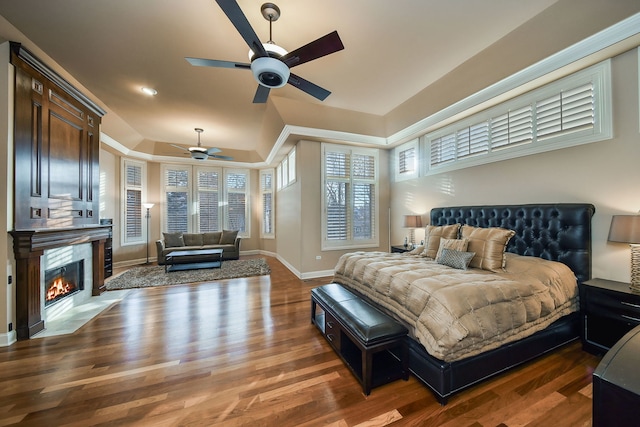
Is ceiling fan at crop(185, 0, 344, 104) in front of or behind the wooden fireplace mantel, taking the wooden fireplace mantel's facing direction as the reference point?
in front

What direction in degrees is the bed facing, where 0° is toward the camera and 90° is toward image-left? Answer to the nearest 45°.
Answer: approximately 45°

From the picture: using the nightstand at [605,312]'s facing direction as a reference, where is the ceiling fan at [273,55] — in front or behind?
in front

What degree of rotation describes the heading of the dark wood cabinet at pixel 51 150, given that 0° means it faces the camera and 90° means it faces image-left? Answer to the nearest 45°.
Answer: approximately 315°

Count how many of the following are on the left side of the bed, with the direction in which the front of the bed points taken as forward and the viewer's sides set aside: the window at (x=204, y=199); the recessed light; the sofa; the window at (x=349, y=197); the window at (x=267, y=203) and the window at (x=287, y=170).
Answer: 0

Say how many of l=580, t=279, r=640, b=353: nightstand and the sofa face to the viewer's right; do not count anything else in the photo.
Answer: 0

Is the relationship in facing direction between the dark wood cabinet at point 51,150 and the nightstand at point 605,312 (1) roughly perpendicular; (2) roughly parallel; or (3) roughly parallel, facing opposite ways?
roughly parallel, facing opposite ways

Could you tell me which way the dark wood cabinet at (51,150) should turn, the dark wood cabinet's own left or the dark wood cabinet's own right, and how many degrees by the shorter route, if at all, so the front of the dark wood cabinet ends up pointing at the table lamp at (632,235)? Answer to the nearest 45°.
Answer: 0° — it already faces it

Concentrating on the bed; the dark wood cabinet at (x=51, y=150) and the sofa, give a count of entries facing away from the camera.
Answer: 0

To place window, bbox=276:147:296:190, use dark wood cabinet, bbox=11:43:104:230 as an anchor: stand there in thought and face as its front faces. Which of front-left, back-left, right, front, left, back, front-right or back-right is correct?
front-left

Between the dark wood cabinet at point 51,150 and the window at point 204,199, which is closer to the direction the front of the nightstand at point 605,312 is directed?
the dark wood cabinet

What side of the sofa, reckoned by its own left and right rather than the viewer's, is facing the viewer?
front

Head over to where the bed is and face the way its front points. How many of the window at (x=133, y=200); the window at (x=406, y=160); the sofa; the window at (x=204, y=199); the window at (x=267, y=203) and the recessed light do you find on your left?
0

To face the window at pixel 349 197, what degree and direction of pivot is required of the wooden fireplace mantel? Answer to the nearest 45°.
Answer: approximately 45° to its left

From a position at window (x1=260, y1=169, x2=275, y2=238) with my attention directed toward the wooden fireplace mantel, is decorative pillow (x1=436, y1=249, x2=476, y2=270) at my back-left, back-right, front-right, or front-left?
front-left

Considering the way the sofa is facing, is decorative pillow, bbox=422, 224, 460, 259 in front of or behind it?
in front

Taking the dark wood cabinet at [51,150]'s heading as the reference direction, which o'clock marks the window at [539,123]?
The window is roughly at 12 o'clock from the dark wood cabinet.

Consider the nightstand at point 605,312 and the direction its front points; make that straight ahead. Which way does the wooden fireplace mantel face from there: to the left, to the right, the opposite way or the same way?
the opposite way

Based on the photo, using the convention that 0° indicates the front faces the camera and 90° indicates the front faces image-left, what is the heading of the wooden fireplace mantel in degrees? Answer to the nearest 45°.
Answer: approximately 315°

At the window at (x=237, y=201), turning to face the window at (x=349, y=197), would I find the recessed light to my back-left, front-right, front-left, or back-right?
front-right

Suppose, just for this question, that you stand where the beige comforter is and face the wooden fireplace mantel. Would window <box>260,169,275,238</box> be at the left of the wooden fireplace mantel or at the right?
right

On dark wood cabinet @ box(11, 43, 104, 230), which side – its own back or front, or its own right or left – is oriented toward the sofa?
left

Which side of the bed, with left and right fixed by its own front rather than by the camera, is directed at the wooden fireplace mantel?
front
